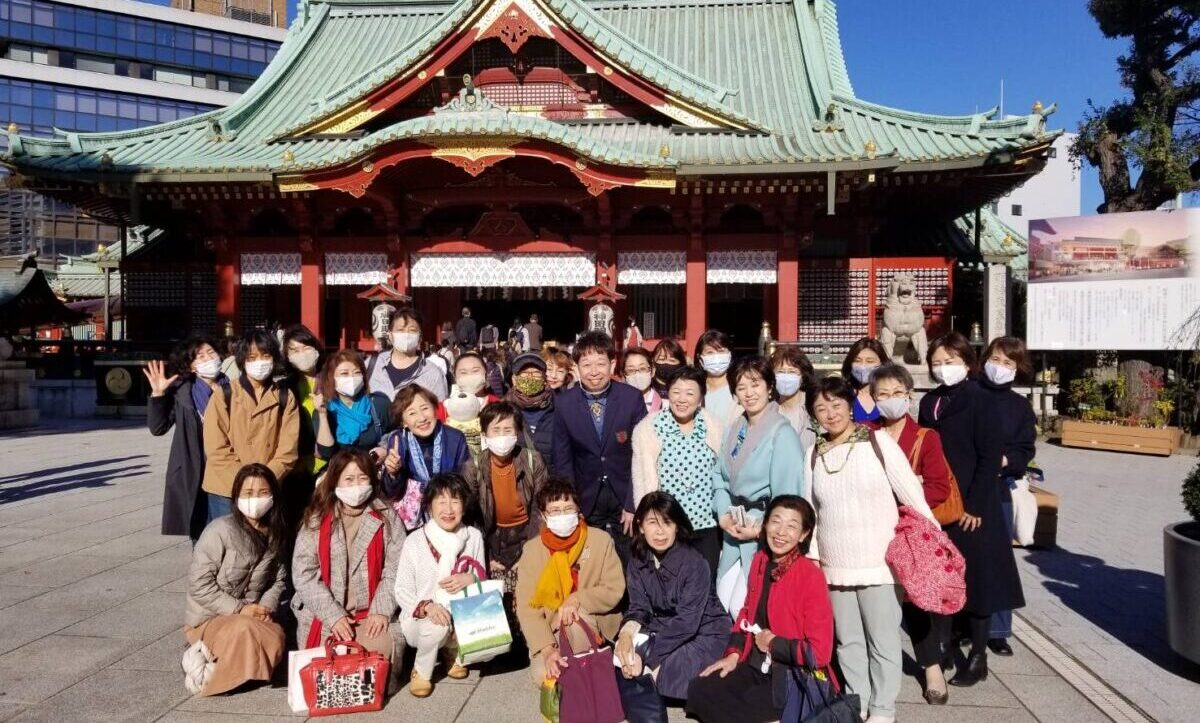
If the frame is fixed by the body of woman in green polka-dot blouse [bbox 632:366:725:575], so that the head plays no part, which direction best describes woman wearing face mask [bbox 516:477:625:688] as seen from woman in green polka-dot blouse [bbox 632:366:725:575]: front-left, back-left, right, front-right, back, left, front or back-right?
front-right

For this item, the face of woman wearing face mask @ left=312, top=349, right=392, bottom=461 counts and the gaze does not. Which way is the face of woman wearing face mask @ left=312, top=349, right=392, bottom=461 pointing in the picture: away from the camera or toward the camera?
toward the camera

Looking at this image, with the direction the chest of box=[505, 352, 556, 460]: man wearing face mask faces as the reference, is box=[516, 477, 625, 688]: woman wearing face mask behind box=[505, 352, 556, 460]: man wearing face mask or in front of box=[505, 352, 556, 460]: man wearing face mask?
in front

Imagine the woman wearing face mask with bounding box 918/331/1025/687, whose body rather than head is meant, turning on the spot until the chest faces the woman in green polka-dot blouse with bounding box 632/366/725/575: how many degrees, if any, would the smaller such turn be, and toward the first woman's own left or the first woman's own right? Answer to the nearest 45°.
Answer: approximately 45° to the first woman's own right

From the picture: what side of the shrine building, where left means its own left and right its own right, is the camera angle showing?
front

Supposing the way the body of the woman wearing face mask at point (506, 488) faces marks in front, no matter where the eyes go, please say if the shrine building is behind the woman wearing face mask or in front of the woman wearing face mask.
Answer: behind

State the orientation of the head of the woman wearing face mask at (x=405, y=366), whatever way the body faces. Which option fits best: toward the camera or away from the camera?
toward the camera

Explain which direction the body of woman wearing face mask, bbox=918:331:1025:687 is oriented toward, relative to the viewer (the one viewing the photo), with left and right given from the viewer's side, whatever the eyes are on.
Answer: facing the viewer and to the left of the viewer

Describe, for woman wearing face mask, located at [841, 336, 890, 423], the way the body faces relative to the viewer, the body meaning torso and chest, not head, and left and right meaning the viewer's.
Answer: facing the viewer

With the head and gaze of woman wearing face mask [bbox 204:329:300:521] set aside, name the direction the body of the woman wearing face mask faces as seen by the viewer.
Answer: toward the camera

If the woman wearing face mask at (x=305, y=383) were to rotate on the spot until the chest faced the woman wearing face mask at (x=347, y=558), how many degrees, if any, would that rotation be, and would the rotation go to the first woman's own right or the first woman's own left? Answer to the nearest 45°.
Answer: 0° — they already face them

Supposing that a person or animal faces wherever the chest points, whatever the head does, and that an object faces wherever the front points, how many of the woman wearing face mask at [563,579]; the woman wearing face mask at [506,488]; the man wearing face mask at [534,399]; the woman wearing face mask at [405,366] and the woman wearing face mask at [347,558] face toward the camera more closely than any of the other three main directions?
5

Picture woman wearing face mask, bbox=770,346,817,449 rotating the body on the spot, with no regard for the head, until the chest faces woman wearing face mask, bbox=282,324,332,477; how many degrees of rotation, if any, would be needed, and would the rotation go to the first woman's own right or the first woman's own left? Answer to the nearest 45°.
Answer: approximately 45° to the first woman's own right
